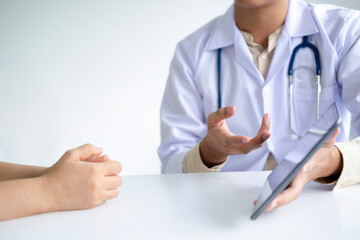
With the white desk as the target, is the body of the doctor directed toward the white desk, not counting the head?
yes
